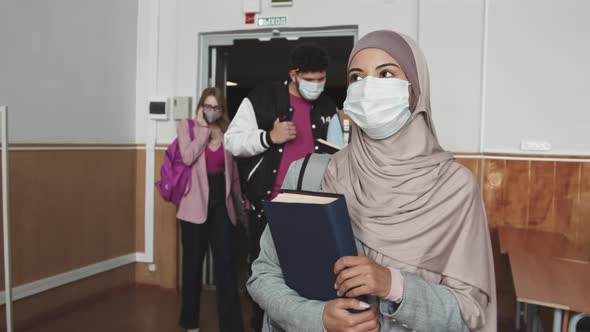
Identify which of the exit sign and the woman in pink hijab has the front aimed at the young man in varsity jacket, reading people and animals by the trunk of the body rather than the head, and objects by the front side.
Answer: the exit sign

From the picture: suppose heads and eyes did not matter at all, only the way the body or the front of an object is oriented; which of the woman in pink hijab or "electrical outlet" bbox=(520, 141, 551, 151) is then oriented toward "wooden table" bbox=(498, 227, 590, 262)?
the electrical outlet

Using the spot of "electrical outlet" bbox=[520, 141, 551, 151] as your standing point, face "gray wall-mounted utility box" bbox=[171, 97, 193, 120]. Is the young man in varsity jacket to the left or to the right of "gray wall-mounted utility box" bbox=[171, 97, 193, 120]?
left

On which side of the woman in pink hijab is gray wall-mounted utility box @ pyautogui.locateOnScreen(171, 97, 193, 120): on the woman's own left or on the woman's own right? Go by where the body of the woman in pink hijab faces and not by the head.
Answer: on the woman's own right

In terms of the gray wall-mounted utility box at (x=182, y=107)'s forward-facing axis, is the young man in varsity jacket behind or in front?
in front

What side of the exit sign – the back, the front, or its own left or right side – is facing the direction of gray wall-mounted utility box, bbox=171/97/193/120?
right

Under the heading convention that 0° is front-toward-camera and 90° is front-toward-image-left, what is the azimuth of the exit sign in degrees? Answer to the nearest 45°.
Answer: approximately 0°

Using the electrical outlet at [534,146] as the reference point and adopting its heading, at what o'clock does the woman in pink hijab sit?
The woman in pink hijab is roughly at 12 o'clock from the electrical outlet.

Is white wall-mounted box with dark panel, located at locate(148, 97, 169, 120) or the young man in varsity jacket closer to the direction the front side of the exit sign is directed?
the young man in varsity jacket

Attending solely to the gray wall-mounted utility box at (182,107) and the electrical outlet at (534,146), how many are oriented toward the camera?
2

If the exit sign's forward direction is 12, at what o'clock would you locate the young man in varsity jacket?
The young man in varsity jacket is roughly at 12 o'clock from the exit sign.

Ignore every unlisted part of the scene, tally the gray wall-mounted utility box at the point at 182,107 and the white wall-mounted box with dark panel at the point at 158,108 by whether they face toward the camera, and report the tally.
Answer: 2

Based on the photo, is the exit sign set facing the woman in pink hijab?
yes

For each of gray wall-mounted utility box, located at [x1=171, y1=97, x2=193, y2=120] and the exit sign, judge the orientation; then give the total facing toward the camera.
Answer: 2
